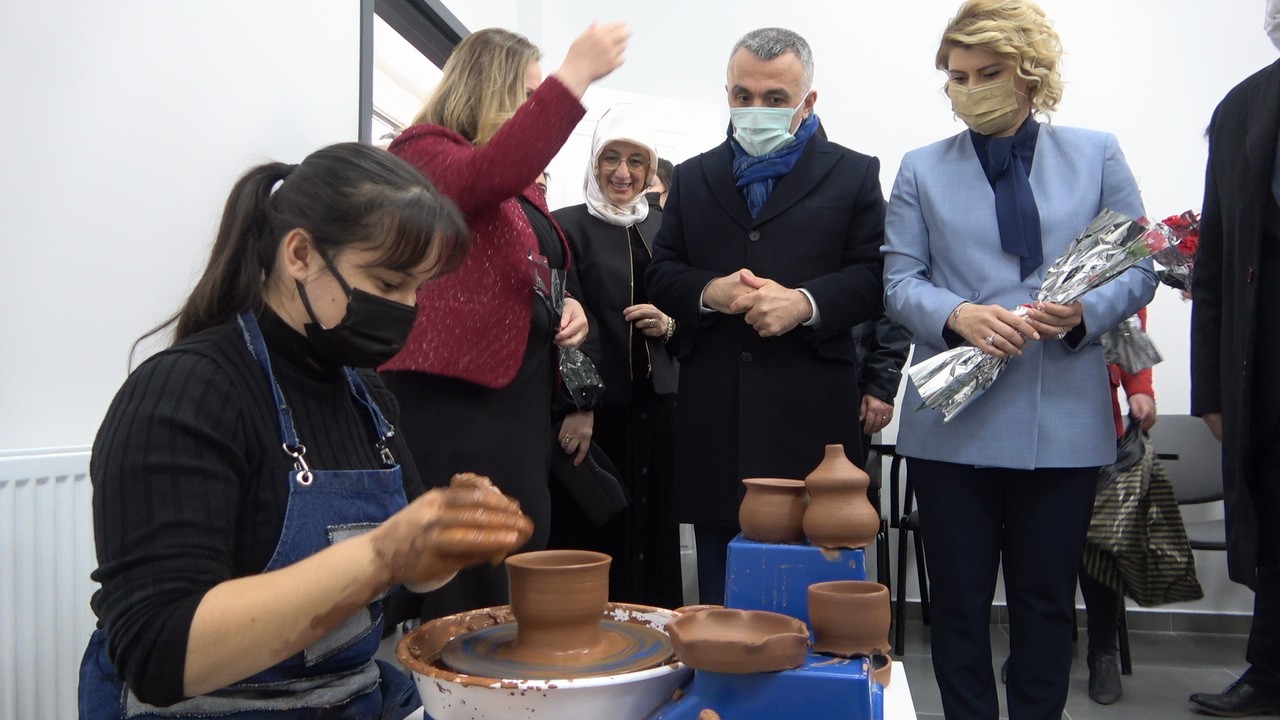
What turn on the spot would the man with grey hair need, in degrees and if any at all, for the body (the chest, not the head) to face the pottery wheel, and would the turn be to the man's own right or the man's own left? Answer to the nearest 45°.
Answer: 0° — they already face it

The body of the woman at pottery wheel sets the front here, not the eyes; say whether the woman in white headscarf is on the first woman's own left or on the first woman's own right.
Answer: on the first woman's own left

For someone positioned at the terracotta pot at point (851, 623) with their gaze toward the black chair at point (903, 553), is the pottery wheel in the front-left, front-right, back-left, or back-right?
back-left

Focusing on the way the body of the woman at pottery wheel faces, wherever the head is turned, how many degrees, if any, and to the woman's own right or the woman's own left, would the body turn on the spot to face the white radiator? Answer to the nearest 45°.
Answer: approximately 180°

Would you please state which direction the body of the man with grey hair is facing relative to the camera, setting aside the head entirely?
toward the camera

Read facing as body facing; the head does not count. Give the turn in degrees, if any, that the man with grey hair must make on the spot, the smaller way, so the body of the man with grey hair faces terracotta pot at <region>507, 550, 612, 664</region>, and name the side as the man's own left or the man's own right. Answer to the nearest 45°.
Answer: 0° — they already face it

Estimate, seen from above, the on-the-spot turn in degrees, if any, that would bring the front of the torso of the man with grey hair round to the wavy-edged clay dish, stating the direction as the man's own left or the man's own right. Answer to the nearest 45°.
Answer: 0° — they already face it

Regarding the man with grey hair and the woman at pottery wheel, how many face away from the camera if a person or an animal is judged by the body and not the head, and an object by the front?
0

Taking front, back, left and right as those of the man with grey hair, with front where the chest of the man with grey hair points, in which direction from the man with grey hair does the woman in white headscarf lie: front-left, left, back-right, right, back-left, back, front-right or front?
back-right

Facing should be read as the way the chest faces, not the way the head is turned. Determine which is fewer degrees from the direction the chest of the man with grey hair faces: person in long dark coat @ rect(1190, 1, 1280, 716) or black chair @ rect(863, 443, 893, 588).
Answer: the person in long dark coat

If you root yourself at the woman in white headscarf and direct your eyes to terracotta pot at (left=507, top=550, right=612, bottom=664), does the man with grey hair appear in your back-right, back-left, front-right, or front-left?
front-left

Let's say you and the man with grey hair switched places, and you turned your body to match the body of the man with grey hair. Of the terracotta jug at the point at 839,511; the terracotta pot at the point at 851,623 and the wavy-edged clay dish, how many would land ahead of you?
3

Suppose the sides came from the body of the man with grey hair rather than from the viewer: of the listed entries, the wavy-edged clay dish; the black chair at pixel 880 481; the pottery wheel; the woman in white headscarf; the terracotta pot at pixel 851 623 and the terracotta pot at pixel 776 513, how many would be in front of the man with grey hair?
4

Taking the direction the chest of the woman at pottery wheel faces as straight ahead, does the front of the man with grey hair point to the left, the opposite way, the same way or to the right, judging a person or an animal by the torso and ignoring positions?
to the right
